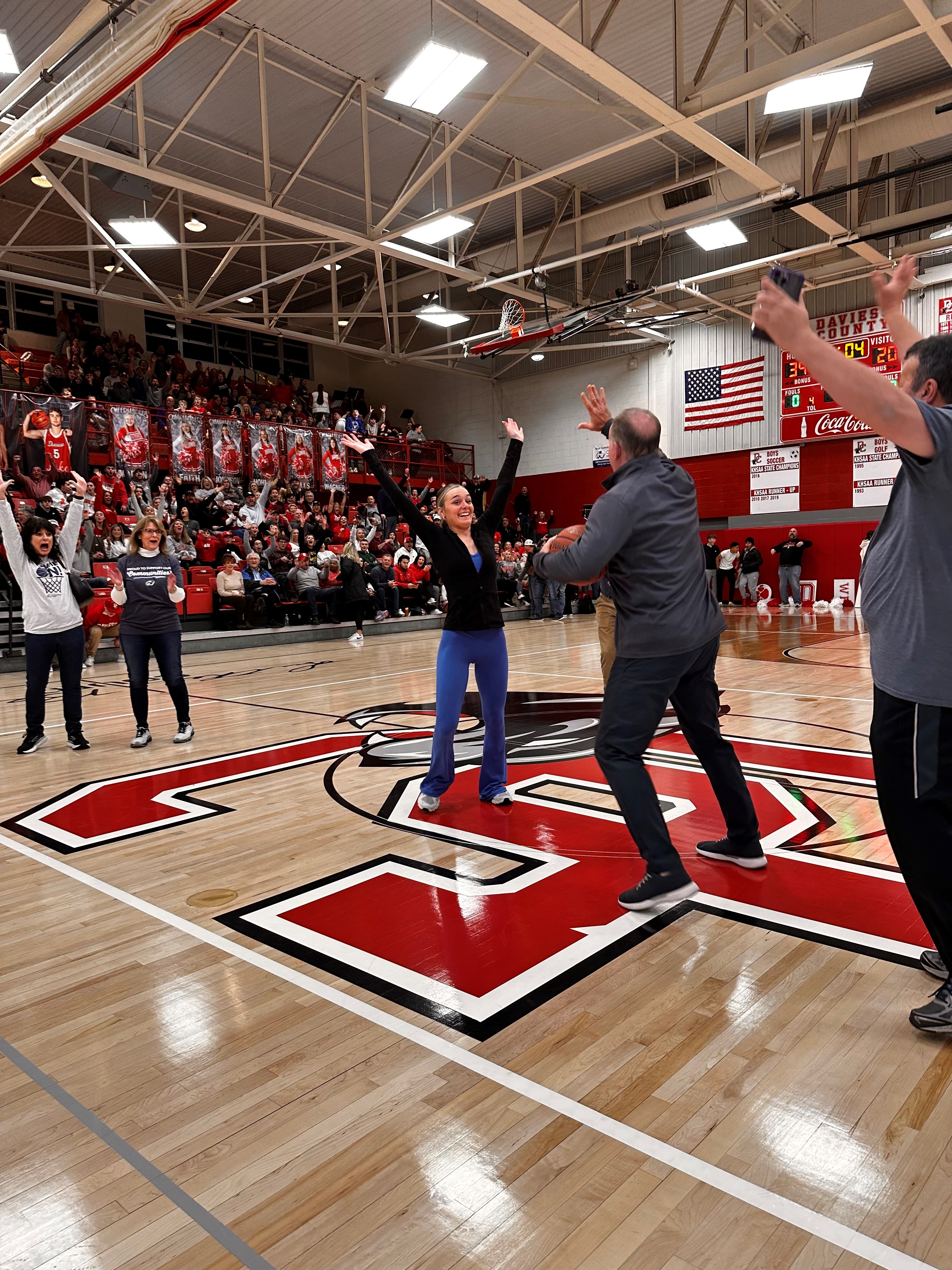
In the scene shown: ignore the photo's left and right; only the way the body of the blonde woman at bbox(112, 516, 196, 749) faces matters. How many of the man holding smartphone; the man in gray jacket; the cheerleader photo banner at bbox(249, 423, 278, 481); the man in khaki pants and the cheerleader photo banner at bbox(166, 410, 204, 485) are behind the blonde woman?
2

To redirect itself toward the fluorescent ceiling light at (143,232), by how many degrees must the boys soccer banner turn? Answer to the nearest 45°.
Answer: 0° — it already faces it

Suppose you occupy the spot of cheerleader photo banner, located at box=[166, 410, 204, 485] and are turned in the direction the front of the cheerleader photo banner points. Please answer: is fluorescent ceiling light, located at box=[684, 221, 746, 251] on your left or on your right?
on your left

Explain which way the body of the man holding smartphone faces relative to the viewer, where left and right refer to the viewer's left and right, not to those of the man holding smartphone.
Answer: facing away from the viewer and to the left of the viewer

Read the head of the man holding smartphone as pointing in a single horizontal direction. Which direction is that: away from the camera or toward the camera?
away from the camera

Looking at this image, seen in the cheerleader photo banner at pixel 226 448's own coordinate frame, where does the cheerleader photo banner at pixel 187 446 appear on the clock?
the cheerleader photo banner at pixel 187 446 is roughly at 2 o'clock from the cheerleader photo banner at pixel 226 448.

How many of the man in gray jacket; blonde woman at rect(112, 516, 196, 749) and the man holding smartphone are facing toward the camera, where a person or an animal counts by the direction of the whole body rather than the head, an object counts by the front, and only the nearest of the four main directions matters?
1

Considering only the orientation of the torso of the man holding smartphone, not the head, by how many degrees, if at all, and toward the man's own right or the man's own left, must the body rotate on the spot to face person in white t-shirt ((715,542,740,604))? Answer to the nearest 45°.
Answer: approximately 45° to the man's own right

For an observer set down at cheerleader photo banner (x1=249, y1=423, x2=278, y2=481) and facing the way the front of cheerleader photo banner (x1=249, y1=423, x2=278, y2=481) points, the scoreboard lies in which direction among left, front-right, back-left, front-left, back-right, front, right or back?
left
